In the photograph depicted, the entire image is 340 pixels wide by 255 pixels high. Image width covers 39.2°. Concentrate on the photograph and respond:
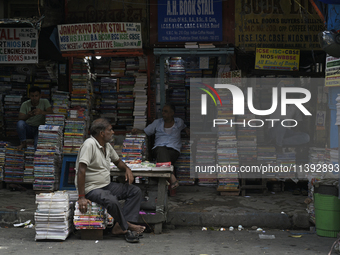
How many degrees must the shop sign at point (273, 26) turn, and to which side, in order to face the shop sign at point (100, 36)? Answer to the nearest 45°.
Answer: approximately 90° to its right

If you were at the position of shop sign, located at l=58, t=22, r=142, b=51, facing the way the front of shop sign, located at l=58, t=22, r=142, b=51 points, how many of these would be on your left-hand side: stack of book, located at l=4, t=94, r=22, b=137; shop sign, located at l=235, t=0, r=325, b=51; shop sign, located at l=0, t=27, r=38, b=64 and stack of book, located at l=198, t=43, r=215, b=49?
2

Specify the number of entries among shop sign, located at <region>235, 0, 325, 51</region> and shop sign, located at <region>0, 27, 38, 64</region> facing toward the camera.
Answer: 2

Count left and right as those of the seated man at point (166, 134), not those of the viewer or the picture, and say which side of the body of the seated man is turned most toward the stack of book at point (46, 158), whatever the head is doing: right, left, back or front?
right

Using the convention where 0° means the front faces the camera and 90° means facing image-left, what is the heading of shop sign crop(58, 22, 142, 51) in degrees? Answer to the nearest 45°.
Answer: approximately 0°

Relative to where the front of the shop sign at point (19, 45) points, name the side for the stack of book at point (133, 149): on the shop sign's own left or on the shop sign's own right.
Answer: on the shop sign's own left
